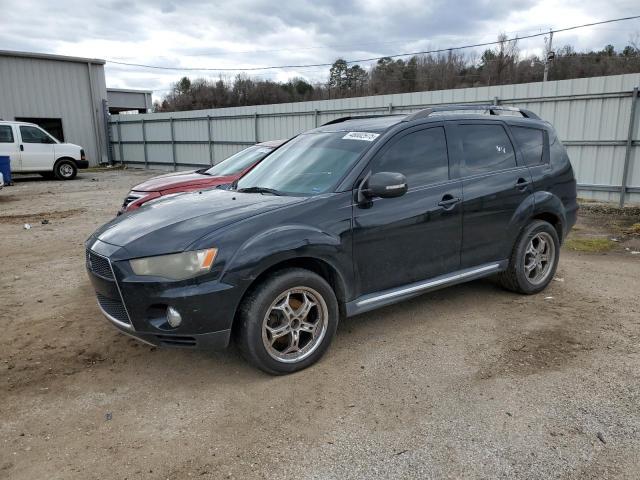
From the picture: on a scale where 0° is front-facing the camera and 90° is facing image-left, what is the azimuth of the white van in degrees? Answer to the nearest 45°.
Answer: approximately 270°

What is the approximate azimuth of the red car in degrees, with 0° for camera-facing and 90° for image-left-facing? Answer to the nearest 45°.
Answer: approximately 45°

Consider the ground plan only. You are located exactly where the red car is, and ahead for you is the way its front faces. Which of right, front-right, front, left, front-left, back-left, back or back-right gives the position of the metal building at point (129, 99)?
back-right

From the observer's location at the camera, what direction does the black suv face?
facing the viewer and to the left of the viewer

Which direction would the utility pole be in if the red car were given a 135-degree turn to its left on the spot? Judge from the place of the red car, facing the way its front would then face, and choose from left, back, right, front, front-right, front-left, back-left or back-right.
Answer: front-left

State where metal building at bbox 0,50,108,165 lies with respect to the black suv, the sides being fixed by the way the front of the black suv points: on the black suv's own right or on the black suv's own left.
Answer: on the black suv's own right

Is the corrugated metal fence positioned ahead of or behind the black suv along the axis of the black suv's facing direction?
behind

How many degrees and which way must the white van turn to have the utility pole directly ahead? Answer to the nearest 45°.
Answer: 0° — it already faces it

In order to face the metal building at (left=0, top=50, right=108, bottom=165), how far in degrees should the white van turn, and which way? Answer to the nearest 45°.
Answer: approximately 90° to its left

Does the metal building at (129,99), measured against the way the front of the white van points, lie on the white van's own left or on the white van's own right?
on the white van's own left

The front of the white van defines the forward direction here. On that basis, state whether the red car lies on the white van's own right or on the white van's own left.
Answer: on the white van's own right

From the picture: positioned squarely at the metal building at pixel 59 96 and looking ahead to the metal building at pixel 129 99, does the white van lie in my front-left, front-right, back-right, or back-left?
back-right

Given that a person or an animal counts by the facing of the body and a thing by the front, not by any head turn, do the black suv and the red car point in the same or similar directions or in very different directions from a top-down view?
same or similar directions

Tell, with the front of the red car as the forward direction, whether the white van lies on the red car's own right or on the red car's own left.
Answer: on the red car's own right
